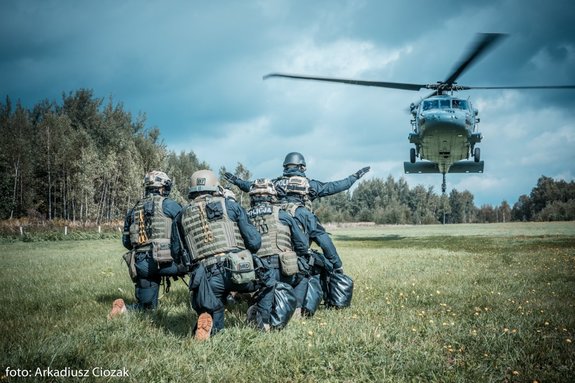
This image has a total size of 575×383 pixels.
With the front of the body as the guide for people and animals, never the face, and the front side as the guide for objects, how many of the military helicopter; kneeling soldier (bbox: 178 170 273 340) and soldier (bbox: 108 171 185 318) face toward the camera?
1

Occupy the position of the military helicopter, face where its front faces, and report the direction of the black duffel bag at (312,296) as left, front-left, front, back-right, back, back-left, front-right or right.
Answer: front

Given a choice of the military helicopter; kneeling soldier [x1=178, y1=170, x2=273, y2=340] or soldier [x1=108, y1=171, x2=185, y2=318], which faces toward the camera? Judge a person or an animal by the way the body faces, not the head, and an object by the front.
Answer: the military helicopter

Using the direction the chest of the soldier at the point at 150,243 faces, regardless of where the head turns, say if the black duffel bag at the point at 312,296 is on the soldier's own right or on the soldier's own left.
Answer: on the soldier's own right

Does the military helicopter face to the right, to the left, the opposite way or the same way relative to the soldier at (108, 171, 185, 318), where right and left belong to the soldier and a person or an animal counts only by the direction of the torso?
the opposite way

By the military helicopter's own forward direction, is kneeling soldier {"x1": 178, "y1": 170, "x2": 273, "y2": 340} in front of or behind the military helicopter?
in front

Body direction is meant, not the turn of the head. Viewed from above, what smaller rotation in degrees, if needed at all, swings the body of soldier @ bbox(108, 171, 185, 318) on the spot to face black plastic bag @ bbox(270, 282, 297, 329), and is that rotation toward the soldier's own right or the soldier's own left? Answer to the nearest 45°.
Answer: approximately 90° to the soldier's own right

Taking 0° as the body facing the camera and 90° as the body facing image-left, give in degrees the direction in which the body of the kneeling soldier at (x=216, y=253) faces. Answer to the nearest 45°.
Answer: approximately 225°

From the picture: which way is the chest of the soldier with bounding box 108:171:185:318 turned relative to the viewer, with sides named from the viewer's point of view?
facing away from the viewer and to the right of the viewer

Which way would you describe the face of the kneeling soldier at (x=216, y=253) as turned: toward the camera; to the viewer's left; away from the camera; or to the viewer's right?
away from the camera

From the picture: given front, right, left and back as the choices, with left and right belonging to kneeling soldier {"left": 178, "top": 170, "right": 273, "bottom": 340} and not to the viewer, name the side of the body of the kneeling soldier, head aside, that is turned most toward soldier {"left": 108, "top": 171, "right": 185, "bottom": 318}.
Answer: left

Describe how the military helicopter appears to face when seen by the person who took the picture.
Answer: facing the viewer
